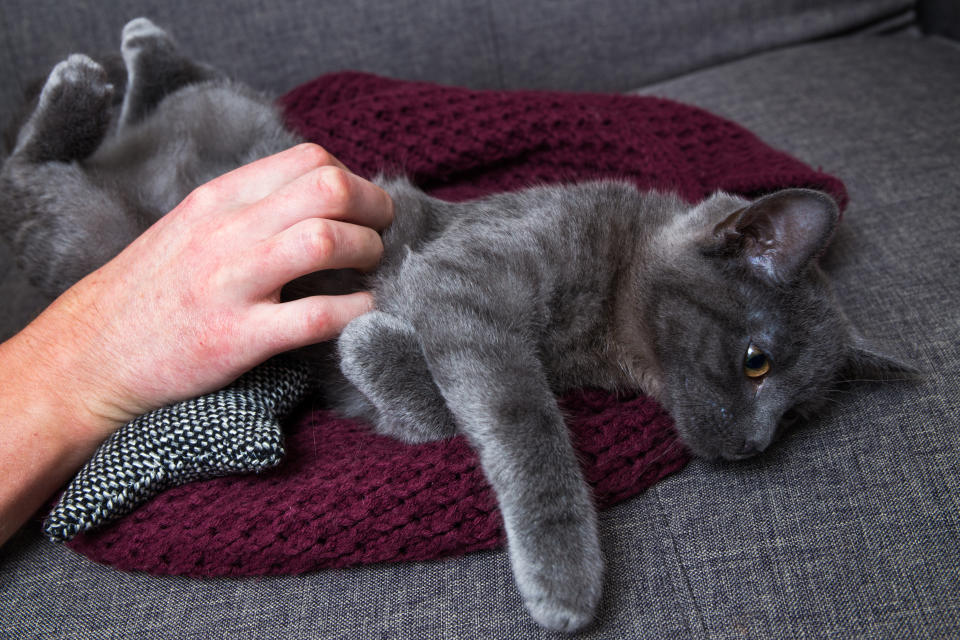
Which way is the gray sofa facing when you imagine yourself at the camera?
facing the viewer and to the right of the viewer
